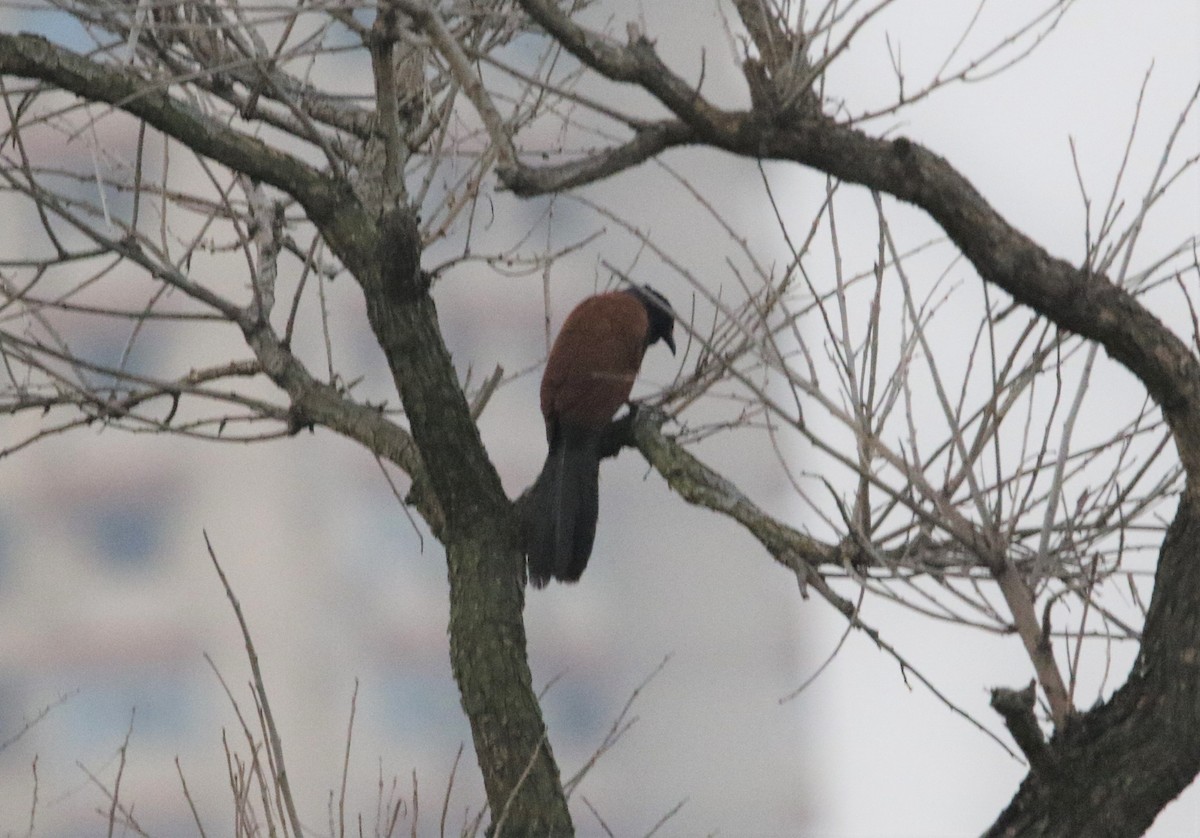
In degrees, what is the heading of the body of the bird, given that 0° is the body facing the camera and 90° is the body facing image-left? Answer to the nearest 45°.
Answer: approximately 225°
